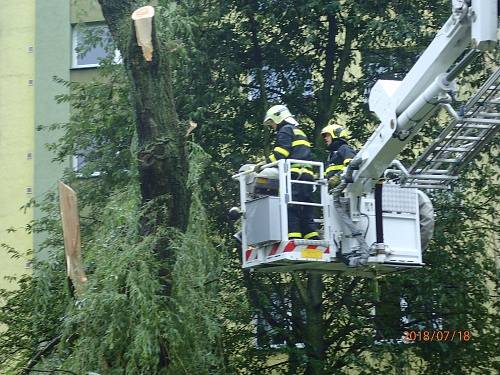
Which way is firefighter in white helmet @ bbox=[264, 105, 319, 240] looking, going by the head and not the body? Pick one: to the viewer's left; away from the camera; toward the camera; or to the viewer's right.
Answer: to the viewer's left

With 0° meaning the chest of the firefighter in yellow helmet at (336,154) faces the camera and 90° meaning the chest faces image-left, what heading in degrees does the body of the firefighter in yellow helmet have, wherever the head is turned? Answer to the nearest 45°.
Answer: approximately 90°

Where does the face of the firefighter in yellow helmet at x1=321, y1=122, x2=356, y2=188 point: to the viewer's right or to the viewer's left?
to the viewer's left
